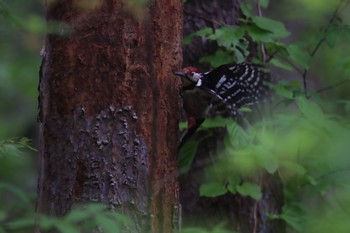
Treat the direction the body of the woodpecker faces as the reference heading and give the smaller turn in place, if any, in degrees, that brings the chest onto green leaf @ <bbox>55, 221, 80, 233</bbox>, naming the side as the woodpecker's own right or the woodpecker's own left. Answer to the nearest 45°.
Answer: approximately 90° to the woodpecker's own left

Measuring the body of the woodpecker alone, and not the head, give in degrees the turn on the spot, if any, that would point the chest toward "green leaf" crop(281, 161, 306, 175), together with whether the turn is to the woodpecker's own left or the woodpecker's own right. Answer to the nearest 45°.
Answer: approximately 135° to the woodpecker's own right
